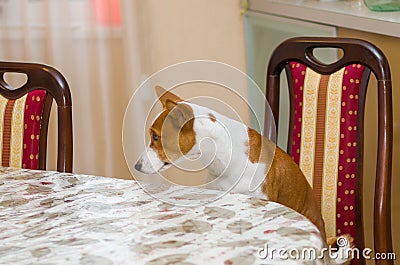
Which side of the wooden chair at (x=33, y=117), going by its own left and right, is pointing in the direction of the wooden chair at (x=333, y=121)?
left

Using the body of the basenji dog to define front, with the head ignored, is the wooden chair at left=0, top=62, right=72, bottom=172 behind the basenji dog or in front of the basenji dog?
in front

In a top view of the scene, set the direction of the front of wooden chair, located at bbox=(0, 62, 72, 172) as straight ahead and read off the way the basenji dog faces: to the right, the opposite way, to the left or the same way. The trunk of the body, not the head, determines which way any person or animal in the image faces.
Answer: to the right

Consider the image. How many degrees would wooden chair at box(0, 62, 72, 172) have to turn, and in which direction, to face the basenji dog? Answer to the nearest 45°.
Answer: approximately 45° to its left

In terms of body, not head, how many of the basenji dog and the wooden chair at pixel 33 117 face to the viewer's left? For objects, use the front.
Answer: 1

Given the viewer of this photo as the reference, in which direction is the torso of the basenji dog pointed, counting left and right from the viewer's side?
facing to the left of the viewer

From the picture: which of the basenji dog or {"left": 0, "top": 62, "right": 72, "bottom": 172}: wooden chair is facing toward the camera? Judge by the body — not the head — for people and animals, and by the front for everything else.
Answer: the wooden chair

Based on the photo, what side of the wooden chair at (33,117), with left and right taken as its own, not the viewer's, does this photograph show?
front
